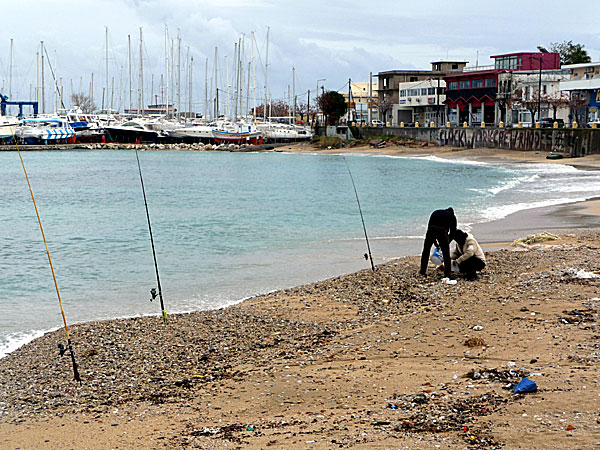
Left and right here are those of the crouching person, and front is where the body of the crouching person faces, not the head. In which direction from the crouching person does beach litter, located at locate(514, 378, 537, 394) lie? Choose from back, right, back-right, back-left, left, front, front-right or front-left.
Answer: left

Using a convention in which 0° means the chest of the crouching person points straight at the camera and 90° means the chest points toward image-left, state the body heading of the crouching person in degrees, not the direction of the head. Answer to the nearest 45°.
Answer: approximately 90°

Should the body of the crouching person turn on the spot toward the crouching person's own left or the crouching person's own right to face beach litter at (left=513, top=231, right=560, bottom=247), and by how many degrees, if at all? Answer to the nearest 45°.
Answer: approximately 90° to the crouching person's own right

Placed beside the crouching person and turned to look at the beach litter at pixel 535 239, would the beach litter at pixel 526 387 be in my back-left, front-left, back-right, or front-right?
back-right

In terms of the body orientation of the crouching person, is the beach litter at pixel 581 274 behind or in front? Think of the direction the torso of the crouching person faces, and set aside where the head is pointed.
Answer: behind
